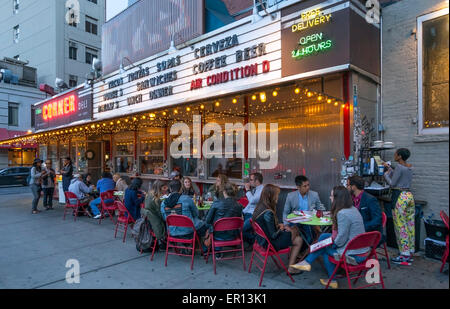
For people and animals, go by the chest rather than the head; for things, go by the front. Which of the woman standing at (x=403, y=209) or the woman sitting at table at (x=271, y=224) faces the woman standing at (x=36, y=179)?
the woman standing at (x=403, y=209)

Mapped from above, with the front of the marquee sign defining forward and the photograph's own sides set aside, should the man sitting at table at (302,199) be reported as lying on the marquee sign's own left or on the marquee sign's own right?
on the marquee sign's own left

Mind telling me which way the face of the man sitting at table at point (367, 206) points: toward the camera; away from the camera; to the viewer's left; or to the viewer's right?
to the viewer's left

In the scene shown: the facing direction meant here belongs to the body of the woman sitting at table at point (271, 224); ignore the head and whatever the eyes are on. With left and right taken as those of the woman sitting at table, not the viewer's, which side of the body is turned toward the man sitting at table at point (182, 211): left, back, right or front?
back

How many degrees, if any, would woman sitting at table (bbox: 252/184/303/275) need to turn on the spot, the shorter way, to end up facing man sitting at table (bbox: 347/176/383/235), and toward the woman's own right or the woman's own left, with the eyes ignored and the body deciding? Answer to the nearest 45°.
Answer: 0° — they already face them

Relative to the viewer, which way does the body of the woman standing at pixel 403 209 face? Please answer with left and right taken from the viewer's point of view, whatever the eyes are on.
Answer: facing to the left of the viewer

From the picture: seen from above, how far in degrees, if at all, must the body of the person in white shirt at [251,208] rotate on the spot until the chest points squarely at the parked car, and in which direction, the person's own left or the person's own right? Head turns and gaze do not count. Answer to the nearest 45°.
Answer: approximately 45° to the person's own right

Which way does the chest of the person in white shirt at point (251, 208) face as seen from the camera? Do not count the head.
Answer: to the viewer's left

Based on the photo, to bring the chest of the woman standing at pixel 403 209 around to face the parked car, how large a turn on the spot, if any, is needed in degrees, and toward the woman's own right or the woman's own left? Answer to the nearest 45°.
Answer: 0° — they already face it

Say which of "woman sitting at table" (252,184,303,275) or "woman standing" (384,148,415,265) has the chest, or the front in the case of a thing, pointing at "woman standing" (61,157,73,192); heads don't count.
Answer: "woman standing" (384,148,415,265)

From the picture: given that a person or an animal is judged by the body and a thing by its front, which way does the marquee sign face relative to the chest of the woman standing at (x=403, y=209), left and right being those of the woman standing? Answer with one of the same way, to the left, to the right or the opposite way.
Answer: to the left

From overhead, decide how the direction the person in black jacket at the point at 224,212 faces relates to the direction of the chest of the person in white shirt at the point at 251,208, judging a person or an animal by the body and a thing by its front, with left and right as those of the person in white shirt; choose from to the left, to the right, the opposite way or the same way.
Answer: to the right

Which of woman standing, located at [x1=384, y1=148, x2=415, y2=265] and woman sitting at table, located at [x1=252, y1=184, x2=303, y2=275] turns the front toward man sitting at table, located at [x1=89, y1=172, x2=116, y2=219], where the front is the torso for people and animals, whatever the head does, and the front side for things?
the woman standing

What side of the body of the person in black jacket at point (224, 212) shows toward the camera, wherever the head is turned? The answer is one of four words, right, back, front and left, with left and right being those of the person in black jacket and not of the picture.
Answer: back

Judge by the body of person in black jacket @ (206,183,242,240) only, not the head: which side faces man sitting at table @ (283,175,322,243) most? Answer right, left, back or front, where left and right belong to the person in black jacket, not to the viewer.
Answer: right
